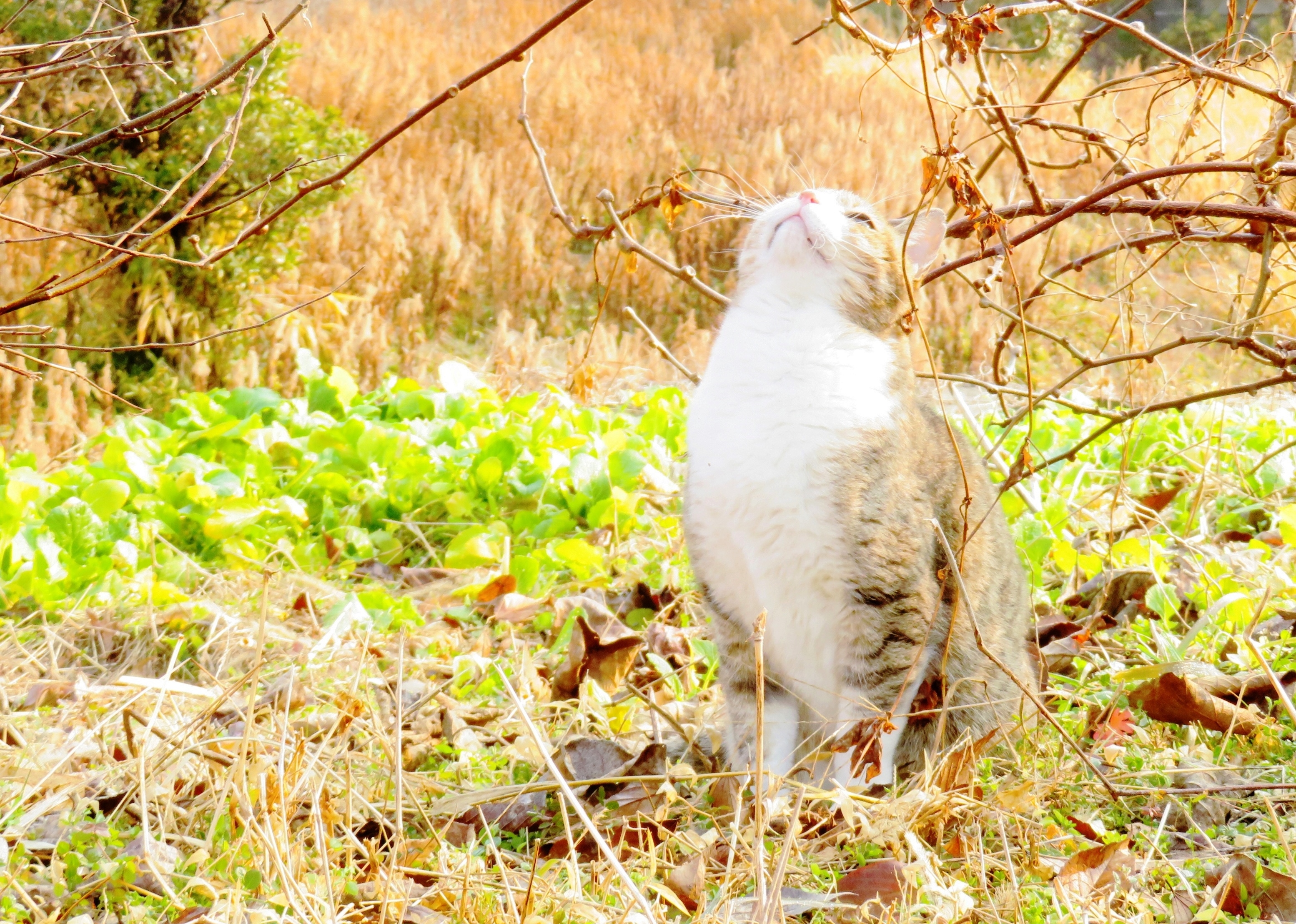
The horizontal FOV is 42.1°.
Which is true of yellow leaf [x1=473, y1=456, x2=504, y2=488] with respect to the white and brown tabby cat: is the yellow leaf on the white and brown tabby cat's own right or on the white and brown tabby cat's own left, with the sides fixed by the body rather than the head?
on the white and brown tabby cat's own right

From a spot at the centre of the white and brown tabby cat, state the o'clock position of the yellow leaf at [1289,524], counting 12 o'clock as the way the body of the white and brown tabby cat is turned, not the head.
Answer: The yellow leaf is roughly at 6 o'clock from the white and brown tabby cat.

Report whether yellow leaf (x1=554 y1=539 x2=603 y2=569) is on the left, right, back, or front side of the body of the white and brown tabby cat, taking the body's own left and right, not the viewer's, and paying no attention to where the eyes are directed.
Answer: right

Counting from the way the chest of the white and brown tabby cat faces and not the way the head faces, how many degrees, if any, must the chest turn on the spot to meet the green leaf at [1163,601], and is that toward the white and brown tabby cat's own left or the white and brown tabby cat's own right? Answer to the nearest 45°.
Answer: approximately 180°

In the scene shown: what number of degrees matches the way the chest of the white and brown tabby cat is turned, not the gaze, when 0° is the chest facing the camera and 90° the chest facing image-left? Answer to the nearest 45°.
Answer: approximately 45°

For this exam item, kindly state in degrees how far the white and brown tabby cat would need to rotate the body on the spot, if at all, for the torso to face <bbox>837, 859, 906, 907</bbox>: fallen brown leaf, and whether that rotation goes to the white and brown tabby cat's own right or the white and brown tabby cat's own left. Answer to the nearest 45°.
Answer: approximately 45° to the white and brown tabby cat's own left

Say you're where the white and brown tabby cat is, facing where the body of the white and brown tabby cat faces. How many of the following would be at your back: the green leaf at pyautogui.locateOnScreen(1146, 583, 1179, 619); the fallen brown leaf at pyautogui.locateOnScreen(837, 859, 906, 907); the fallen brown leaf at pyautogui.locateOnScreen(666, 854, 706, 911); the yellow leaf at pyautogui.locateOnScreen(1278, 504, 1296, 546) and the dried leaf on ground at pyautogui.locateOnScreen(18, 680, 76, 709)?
2

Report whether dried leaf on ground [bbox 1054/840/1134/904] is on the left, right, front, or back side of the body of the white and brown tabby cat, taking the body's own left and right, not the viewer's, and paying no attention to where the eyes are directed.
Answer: left
